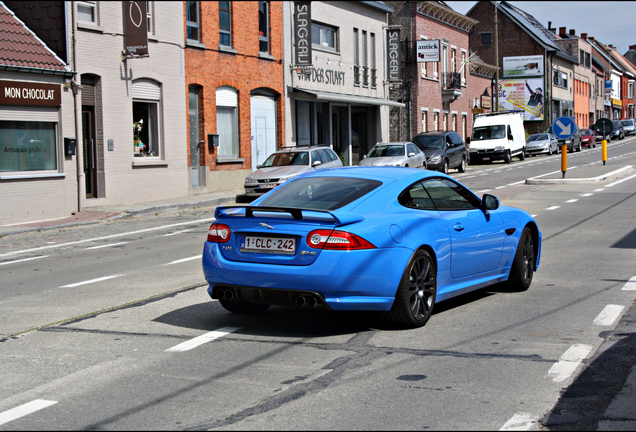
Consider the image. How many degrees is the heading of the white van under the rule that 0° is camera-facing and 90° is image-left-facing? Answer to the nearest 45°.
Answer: approximately 45°

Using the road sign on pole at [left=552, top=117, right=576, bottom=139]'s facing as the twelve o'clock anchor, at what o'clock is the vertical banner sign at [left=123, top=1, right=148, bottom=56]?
The vertical banner sign is roughly at 2 o'clock from the road sign on pole.

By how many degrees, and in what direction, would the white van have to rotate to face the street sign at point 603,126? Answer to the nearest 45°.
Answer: approximately 45° to its left

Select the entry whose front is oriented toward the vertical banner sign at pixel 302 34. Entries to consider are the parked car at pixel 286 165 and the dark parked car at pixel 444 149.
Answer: the dark parked car

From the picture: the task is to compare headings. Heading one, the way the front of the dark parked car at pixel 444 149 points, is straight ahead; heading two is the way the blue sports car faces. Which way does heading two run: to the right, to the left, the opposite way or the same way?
the opposite way

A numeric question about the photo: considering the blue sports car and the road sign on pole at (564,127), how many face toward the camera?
1

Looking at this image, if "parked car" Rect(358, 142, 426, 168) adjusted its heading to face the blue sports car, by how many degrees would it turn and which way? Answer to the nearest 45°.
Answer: approximately 45° to its left

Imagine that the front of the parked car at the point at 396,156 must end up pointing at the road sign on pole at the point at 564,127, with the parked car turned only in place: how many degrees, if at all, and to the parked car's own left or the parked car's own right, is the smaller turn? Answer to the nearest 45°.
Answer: approximately 90° to the parked car's own left

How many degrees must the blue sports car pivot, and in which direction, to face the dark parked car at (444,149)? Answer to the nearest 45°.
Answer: approximately 45° to its left

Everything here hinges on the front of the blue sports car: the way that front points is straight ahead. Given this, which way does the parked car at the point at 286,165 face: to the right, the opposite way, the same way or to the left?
the opposite way

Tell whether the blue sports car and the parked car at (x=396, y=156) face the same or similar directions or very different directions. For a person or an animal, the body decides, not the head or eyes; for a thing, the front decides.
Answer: very different directions
